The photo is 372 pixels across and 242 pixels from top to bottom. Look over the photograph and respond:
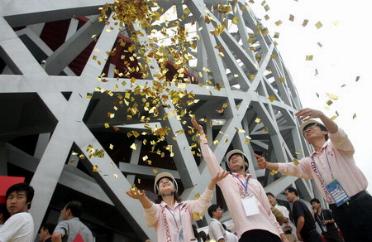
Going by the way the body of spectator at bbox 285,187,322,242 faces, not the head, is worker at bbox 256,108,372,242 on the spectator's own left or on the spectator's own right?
on the spectator's own left

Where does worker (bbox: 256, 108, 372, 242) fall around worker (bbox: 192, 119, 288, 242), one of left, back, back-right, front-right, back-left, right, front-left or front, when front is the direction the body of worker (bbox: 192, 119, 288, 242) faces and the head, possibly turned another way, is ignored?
left

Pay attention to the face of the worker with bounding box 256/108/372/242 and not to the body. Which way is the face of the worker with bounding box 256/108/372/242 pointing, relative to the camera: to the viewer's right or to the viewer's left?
to the viewer's left

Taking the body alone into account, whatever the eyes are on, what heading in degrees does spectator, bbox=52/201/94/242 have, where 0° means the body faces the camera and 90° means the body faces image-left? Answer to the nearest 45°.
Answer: approximately 135°
